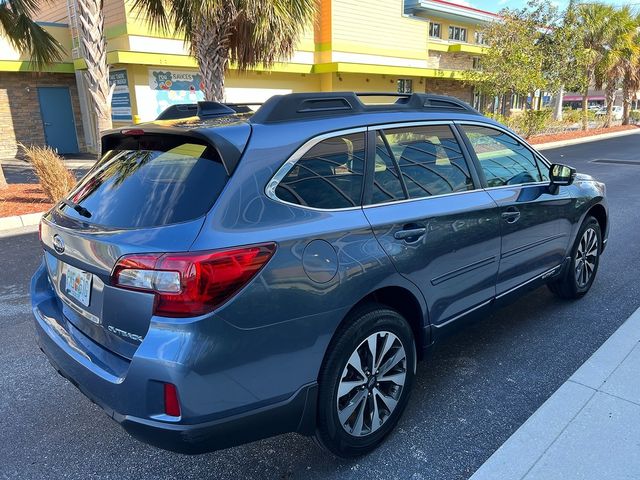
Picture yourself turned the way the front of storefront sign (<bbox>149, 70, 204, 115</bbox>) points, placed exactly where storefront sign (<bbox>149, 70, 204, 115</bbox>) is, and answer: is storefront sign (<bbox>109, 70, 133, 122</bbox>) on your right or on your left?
on your right

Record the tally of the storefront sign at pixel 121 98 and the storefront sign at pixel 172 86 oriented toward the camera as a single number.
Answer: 2

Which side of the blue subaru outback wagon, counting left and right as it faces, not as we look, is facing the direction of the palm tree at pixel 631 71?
front

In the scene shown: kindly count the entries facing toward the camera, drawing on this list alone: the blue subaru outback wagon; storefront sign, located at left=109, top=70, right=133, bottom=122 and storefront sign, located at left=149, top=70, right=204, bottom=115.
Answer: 2

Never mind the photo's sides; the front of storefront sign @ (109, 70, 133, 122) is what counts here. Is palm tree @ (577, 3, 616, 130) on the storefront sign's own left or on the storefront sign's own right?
on the storefront sign's own left

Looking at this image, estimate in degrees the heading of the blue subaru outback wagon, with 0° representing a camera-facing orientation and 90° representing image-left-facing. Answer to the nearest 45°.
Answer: approximately 225°

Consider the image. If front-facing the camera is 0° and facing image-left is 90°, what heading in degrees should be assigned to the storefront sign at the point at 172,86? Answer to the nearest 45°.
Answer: approximately 0°

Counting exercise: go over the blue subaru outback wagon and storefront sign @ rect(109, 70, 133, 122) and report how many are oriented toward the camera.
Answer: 1

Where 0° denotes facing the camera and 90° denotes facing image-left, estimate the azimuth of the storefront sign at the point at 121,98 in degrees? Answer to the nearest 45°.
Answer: approximately 0°

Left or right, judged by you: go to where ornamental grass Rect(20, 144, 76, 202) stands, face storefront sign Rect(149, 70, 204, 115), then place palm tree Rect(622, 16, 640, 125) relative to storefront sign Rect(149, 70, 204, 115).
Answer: right
